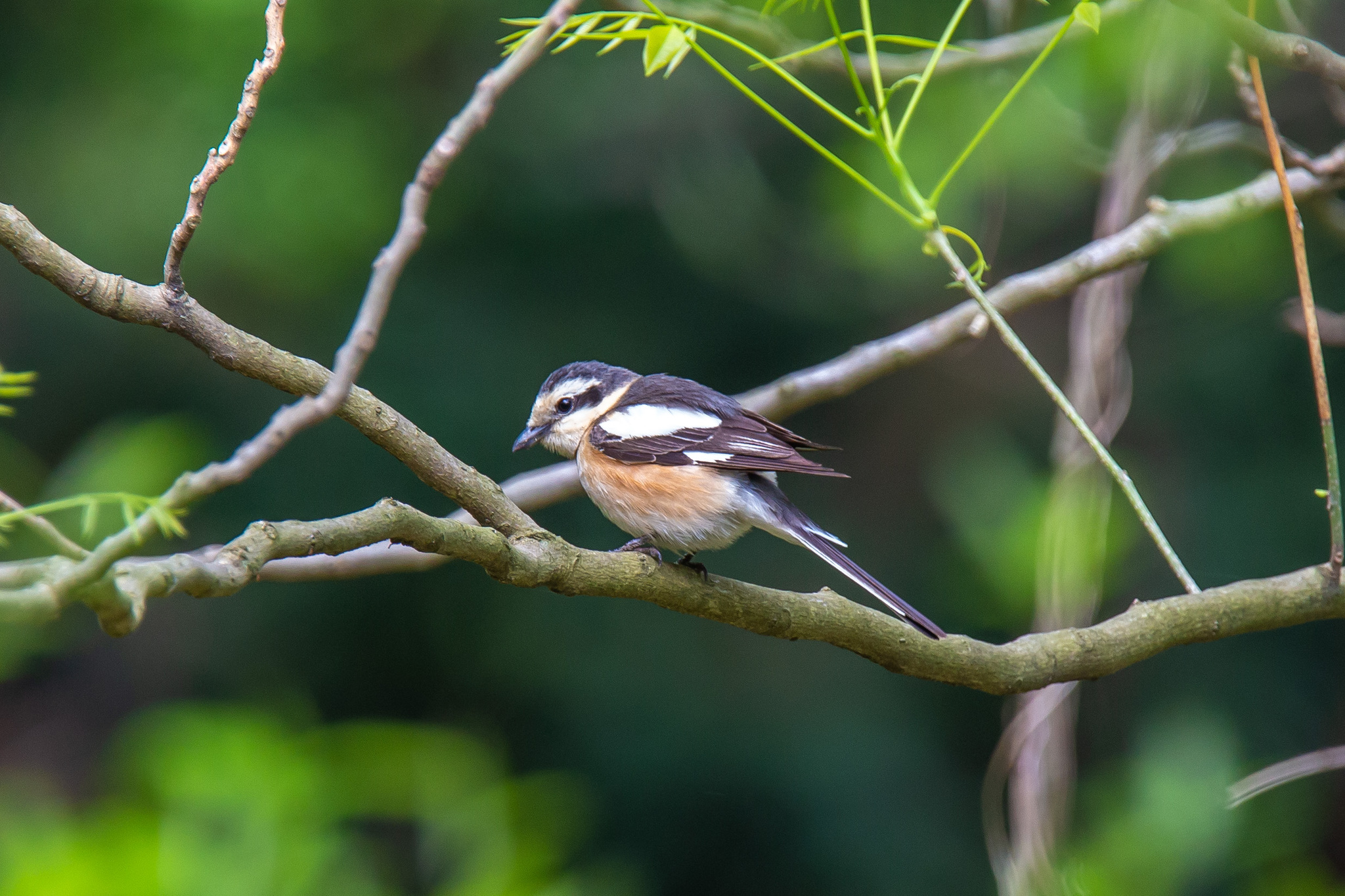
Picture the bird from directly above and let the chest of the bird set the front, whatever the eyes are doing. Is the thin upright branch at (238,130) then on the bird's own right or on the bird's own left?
on the bird's own right

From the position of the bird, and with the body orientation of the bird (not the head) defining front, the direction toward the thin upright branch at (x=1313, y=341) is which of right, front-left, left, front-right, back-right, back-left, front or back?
back-left

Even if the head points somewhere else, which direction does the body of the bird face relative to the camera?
to the viewer's left

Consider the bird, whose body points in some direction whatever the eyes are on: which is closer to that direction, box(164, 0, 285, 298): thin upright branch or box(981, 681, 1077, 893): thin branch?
the thin upright branch

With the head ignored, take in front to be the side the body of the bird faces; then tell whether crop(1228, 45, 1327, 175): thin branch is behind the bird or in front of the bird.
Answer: behind

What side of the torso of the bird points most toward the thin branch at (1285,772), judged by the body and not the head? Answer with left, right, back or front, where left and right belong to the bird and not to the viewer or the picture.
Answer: back

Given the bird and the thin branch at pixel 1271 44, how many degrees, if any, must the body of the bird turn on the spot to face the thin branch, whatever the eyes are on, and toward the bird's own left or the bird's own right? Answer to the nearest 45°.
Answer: approximately 135° to the bird's own left
